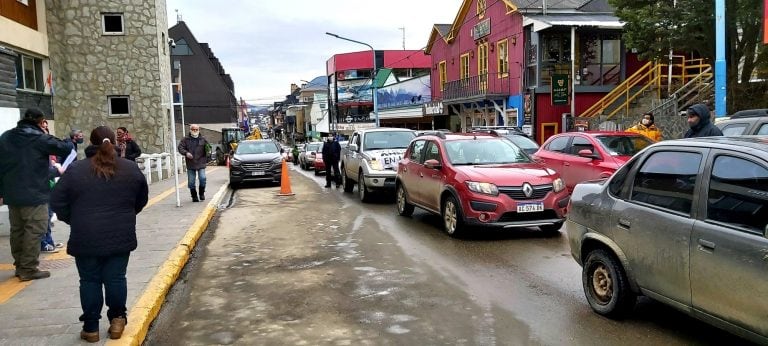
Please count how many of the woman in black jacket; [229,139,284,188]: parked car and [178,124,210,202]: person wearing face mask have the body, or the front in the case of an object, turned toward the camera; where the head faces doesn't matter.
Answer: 2

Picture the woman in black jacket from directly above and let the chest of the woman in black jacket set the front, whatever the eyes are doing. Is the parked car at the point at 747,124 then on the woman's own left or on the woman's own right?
on the woman's own right

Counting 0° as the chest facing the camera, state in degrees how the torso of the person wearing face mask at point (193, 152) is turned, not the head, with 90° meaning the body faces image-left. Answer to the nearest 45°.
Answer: approximately 0°

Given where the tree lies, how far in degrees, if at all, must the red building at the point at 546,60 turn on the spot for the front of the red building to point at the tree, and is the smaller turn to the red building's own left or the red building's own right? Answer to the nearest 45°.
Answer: approximately 90° to the red building's own left

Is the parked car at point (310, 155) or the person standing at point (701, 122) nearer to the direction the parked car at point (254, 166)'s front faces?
the person standing

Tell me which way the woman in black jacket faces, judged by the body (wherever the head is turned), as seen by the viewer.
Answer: away from the camera

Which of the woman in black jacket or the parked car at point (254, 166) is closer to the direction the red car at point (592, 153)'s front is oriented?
the woman in black jacket

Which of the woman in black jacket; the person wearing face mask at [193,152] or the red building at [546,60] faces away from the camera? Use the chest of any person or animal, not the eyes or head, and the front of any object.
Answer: the woman in black jacket

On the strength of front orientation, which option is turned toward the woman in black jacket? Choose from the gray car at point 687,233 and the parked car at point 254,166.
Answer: the parked car

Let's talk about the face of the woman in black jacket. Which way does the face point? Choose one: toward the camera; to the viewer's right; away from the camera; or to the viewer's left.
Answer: away from the camera

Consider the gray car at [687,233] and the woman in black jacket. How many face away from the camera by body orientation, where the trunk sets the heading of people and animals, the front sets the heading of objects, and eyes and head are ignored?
1

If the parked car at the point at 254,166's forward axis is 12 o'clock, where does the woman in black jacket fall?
The woman in black jacket is roughly at 12 o'clock from the parked car.

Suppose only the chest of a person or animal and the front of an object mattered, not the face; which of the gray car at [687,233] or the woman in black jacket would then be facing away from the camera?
the woman in black jacket

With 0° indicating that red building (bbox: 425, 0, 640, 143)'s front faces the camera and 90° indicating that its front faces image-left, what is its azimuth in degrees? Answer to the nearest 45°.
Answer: approximately 45°

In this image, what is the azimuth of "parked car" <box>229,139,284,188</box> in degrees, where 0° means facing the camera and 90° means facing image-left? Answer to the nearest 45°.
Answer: approximately 0°
